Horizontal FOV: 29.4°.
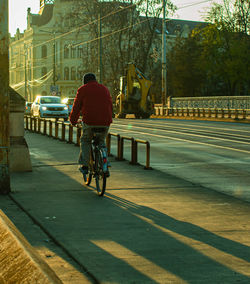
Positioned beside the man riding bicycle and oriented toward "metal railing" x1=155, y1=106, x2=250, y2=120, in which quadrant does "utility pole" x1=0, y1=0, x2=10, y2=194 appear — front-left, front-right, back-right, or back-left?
back-left

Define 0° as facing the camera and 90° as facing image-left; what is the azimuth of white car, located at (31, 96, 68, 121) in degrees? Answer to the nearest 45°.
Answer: approximately 315°

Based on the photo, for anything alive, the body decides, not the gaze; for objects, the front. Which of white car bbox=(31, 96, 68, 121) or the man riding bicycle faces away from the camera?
the man riding bicycle

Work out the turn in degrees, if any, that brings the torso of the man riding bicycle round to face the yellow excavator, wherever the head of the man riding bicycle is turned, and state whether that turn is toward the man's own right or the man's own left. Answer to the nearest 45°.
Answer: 0° — they already face it

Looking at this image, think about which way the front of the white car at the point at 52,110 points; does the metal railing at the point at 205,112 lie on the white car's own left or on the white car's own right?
on the white car's own left

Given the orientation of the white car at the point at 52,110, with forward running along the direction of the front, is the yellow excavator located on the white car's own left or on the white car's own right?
on the white car's own left

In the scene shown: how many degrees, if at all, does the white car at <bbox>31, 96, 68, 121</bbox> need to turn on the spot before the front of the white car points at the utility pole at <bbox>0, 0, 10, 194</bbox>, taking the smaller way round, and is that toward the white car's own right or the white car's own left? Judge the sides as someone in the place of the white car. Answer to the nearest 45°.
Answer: approximately 45° to the white car's own right

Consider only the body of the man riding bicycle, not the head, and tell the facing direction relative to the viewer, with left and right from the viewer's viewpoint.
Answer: facing away from the viewer

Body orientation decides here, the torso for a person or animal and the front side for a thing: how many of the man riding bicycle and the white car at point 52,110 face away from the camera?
1

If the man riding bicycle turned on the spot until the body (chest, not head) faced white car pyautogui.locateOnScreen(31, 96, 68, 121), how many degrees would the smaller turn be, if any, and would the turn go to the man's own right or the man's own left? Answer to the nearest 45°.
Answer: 0° — they already face it
